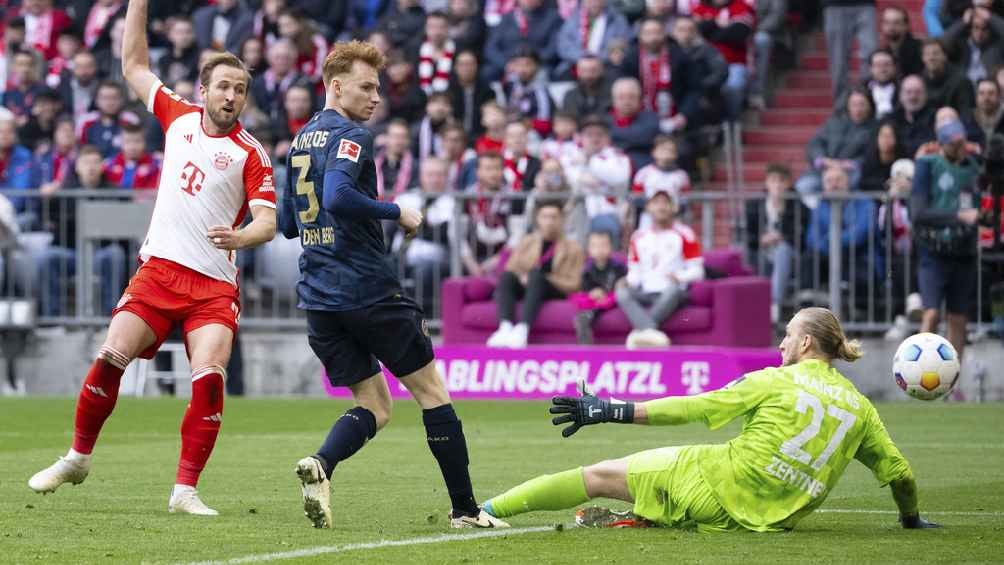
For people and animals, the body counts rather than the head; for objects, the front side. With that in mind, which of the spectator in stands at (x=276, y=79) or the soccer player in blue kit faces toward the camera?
the spectator in stands

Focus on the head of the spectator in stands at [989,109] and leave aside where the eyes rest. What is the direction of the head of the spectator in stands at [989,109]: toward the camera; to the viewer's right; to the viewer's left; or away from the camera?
toward the camera

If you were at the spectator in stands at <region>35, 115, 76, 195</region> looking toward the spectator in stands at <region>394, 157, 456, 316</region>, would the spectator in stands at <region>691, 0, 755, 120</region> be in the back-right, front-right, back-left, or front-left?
front-left

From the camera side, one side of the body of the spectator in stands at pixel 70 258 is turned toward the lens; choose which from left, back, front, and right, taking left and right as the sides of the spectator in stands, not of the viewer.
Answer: front

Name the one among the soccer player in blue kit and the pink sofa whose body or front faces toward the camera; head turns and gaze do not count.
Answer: the pink sofa

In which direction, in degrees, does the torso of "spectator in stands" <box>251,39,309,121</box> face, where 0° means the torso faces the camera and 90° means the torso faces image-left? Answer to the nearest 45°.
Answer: approximately 0°

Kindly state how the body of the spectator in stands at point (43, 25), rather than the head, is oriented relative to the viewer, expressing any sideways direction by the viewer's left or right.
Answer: facing the viewer

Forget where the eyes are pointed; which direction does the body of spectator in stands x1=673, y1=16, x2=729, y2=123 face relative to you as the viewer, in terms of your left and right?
facing the viewer and to the left of the viewer

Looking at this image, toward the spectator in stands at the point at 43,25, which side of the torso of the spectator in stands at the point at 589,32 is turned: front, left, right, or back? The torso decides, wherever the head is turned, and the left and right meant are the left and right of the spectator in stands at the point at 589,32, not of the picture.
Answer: right

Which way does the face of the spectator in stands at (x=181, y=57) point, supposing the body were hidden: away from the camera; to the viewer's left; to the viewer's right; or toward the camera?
toward the camera

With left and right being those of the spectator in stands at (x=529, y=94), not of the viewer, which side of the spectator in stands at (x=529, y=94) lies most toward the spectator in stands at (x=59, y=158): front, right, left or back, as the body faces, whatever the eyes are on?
right

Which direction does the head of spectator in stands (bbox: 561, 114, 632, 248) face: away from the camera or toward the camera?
toward the camera

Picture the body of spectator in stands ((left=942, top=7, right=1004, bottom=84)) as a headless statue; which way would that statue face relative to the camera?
toward the camera

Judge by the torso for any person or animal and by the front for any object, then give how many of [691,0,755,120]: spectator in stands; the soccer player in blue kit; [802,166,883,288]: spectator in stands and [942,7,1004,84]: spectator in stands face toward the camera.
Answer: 3

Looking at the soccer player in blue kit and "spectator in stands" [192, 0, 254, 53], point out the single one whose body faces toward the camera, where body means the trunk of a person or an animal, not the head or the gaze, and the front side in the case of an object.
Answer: the spectator in stands

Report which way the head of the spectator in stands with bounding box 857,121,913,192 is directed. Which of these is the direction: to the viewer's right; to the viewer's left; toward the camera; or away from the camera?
toward the camera

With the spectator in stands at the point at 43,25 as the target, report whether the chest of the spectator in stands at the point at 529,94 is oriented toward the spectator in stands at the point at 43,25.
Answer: no

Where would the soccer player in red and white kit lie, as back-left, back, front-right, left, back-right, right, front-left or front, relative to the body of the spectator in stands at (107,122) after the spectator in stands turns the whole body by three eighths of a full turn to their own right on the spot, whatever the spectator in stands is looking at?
back-left

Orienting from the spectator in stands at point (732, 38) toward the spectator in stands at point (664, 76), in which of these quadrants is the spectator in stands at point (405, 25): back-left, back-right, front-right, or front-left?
front-right

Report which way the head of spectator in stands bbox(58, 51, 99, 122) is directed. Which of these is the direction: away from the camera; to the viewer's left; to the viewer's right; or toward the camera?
toward the camera

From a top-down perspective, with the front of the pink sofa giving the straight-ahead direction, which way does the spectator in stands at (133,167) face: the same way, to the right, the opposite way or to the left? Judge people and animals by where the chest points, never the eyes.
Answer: the same way

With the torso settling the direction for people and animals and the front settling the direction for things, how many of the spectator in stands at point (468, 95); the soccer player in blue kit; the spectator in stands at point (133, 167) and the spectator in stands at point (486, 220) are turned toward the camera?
3

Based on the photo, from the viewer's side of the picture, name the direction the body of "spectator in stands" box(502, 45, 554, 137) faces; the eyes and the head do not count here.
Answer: toward the camera
